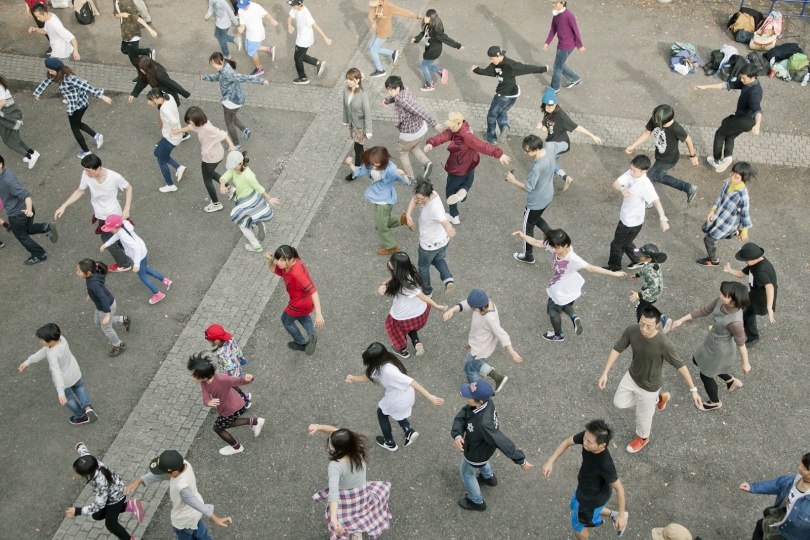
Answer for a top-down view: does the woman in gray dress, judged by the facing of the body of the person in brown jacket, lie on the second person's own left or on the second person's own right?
on the second person's own left

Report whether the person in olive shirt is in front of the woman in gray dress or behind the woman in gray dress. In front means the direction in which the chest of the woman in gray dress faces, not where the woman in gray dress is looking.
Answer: in front

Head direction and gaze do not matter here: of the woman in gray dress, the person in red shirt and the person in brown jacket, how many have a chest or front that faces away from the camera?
0

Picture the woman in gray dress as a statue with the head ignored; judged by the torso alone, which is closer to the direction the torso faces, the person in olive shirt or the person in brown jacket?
the person in olive shirt

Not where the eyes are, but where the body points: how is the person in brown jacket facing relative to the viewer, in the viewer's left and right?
facing the viewer and to the left of the viewer

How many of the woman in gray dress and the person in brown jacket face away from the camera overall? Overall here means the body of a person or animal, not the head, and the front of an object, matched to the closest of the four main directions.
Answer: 0

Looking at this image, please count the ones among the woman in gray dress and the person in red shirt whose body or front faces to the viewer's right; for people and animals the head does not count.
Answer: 0

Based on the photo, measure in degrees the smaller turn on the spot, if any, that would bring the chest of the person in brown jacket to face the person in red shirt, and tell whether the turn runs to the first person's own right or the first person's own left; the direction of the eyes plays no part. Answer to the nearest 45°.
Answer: approximately 45° to the first person's own left

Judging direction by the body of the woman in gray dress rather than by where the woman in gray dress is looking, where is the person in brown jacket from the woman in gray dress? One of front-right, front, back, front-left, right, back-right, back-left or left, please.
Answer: right

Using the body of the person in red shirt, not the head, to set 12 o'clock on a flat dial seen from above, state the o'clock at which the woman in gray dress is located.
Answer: The woman in gray dress is roughly at 8 o'clock from the person in red shirt.

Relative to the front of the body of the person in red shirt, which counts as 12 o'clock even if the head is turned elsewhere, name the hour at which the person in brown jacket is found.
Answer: The person in brown jacket is roughly at 5 o'clock from the person in red shirt.

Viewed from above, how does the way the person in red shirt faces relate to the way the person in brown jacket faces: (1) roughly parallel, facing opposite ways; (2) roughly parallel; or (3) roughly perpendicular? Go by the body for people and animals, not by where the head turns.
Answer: roughly parallel

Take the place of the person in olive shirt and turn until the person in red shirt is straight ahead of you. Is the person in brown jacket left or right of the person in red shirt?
right

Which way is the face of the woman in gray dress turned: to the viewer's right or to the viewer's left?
to the viewer's left

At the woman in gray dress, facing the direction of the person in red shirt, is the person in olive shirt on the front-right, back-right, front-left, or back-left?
front-left

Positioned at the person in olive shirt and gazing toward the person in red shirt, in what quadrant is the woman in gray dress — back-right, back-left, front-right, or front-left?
back-right
